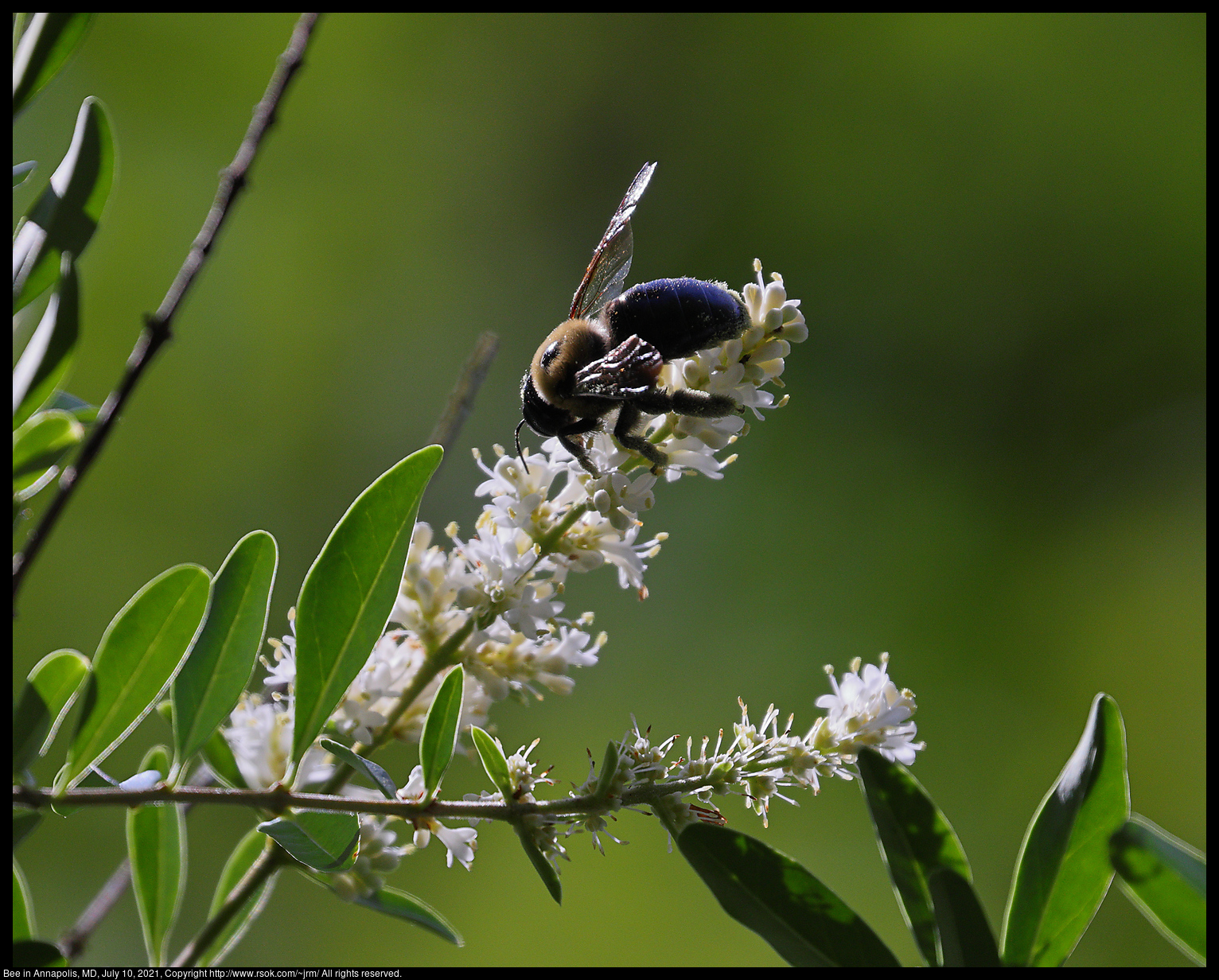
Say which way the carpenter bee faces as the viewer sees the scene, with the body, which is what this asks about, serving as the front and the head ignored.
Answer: to the viewer's left
